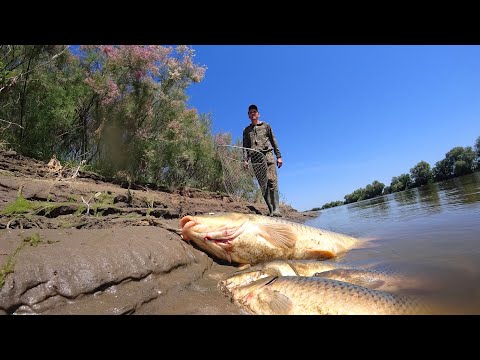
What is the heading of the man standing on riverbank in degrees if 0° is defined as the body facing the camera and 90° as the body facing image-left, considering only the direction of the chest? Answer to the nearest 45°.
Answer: approximately 0°

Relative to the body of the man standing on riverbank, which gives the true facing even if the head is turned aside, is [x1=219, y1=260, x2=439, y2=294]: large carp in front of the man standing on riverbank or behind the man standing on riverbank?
in front

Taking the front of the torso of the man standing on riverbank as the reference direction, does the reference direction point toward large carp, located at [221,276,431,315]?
yes
